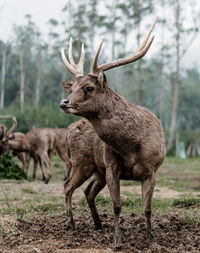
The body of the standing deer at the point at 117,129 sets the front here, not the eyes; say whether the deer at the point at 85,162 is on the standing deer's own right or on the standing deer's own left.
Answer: on the standing deer's own right

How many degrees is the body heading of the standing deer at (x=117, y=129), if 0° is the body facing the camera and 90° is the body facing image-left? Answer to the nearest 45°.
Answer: approximately 45°

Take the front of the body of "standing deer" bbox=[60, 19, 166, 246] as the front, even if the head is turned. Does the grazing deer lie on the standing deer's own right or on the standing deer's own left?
on the standing deer's own right
